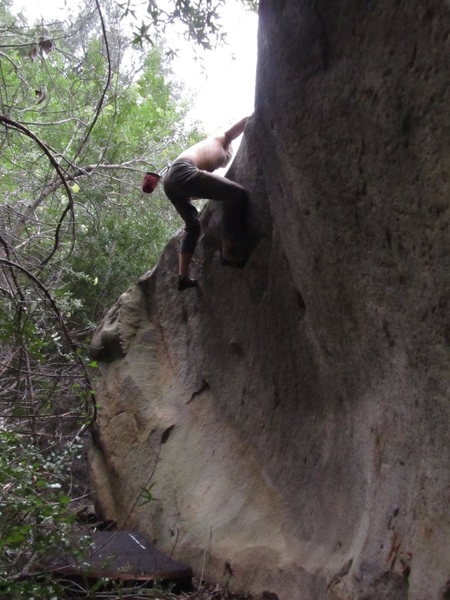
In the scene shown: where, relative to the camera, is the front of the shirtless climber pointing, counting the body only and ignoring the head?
to the viewer's right
